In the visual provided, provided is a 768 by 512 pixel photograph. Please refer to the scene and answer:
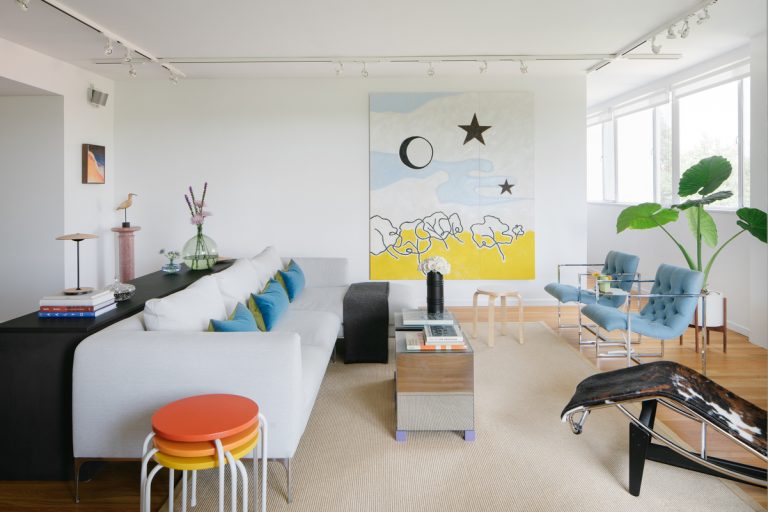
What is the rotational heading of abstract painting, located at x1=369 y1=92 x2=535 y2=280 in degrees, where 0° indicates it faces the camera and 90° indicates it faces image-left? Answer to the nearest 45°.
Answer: approximately 0°

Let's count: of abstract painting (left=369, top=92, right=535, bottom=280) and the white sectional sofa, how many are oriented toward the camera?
1

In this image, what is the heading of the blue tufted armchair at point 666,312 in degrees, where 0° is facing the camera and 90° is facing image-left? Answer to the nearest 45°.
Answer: approximately 45°

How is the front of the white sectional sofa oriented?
to the viewer's right

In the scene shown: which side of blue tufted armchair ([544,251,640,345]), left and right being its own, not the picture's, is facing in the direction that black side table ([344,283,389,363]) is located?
front
